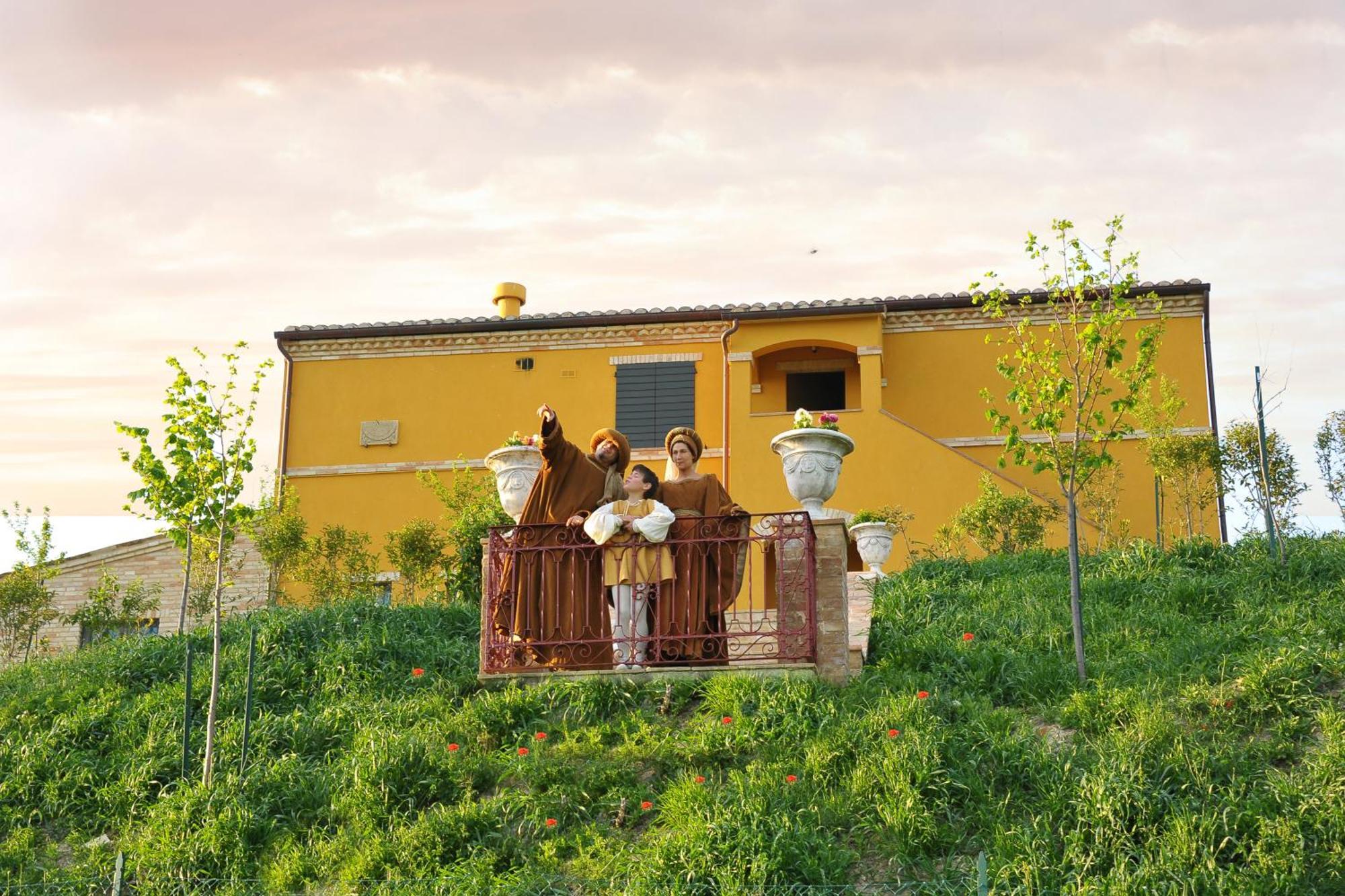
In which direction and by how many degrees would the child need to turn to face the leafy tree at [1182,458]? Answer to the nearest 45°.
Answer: approximately 135° to its left

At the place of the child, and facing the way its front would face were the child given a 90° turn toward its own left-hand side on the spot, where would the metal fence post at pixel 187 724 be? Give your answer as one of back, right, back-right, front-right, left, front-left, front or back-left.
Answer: back

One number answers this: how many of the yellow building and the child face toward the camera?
2

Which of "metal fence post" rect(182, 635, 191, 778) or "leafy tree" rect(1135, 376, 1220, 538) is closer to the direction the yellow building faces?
the metal fence post

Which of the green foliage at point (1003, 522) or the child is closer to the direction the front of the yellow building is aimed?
the child

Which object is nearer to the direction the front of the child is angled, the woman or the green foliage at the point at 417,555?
the woman

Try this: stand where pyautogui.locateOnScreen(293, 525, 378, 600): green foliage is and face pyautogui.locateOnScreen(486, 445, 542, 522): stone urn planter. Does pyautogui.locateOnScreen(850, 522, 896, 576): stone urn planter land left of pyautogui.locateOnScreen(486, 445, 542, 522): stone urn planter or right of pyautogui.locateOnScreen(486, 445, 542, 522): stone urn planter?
left

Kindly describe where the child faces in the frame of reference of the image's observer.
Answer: facing the viewer

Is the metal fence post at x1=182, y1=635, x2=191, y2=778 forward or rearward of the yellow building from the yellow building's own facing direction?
forward

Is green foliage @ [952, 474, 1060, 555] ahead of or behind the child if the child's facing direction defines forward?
behind

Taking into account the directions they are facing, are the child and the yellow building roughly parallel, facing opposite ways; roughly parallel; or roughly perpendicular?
roughly parallel
